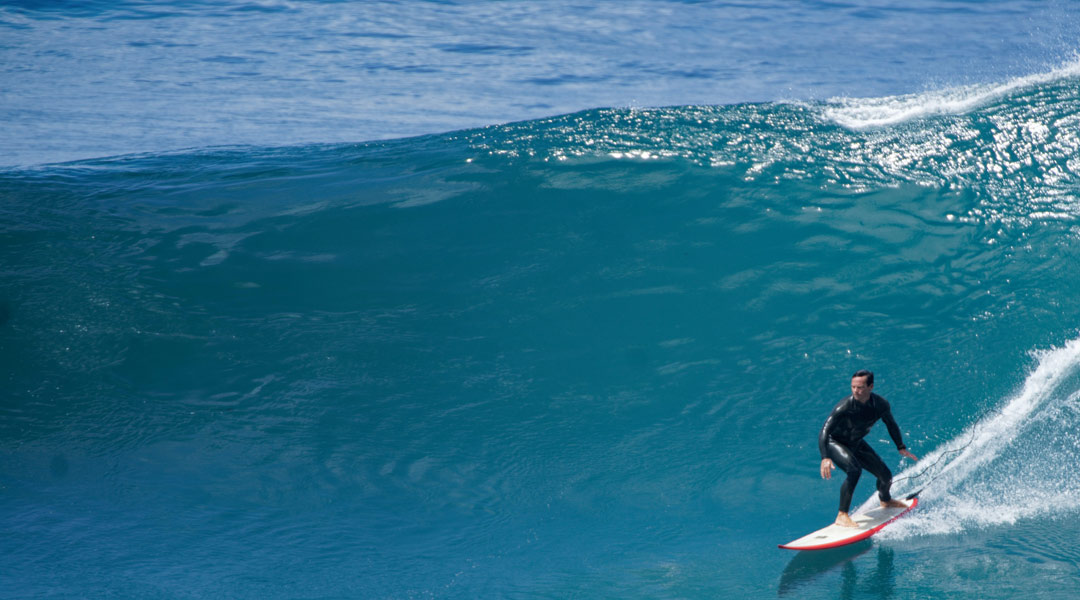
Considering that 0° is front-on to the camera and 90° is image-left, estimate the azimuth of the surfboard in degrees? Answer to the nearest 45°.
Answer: approximately 45°

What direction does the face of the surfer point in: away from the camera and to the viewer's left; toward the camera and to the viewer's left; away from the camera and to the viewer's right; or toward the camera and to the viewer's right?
toward the camera and to the viewer's left
